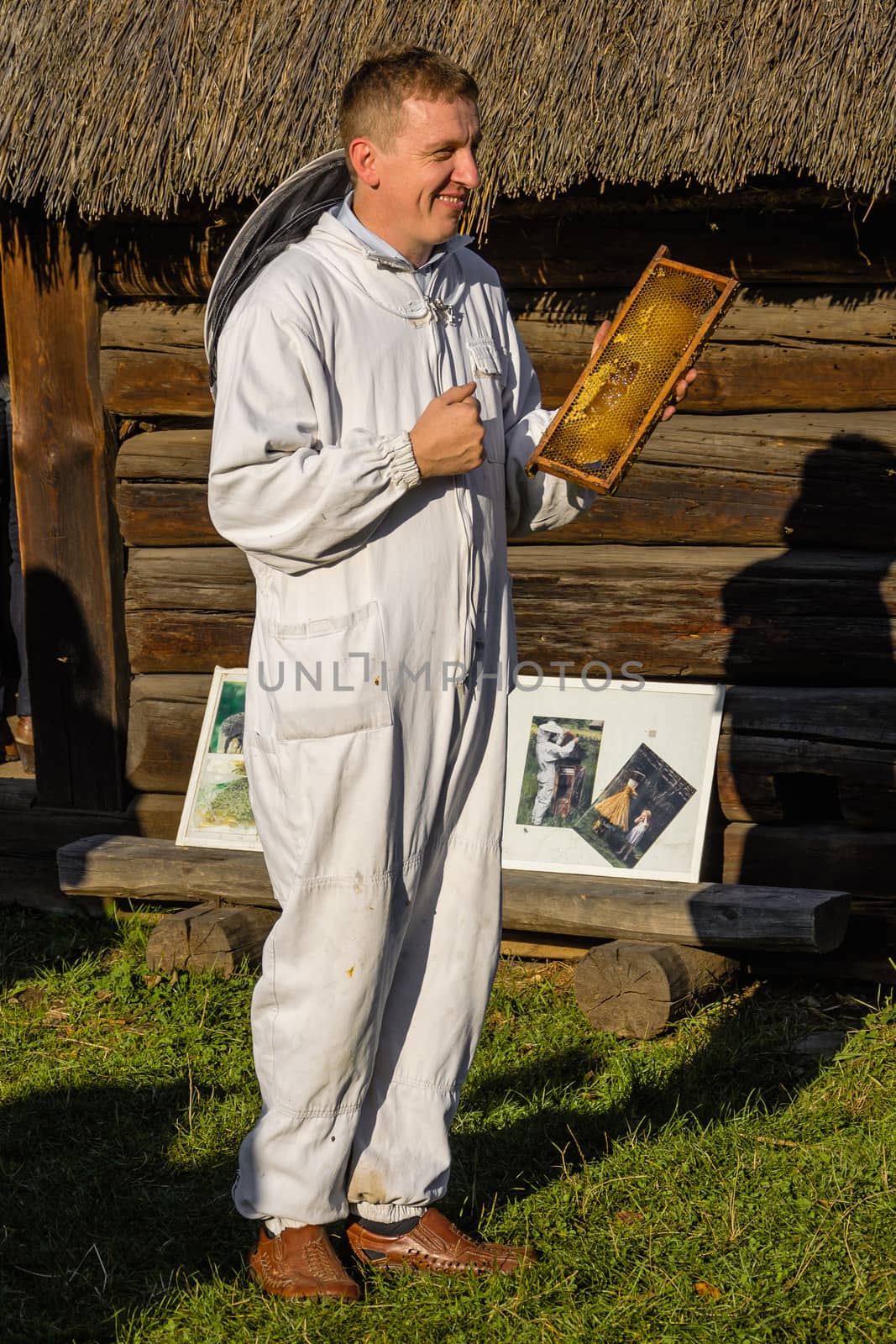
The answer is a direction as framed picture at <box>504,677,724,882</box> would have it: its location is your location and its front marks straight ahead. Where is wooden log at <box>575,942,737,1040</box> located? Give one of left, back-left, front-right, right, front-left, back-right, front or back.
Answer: front

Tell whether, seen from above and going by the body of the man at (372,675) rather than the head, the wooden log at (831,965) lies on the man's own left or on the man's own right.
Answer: on the man's own left

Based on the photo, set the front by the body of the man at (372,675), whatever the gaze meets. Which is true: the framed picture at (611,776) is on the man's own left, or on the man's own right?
on the man's own left

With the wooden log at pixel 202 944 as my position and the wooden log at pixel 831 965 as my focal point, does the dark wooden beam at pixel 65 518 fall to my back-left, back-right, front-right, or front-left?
back-left

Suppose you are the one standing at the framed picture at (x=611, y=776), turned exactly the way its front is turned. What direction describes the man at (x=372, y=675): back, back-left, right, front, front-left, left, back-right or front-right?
front

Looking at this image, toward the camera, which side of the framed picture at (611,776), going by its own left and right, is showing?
front

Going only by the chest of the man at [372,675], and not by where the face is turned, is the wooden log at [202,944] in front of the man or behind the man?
behind

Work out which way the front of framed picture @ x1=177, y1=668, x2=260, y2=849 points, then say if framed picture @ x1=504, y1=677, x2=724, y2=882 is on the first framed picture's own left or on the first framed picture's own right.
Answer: on the first framed picture's own left

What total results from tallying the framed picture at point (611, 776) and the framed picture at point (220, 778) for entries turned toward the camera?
2

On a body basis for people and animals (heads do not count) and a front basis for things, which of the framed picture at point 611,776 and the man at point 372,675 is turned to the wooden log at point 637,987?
the framed picture

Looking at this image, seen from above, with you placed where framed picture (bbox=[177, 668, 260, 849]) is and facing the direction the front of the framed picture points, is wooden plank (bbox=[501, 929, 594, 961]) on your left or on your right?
on your left

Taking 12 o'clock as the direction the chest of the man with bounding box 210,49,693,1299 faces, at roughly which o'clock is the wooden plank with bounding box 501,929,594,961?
The wooden plank is roughly at 8 o'clock from the man.

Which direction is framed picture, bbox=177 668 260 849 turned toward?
toward the camera

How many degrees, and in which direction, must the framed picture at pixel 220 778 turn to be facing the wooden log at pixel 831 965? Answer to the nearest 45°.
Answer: approximately 45° to its left

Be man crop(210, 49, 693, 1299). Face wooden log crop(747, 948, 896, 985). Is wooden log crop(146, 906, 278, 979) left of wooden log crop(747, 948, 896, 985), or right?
left
